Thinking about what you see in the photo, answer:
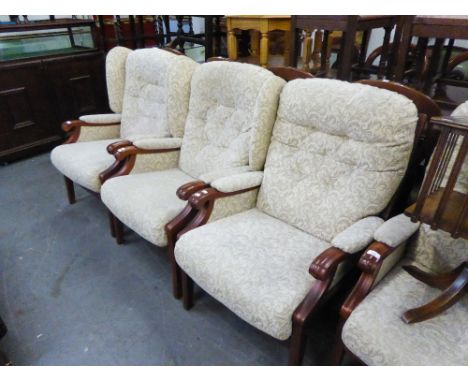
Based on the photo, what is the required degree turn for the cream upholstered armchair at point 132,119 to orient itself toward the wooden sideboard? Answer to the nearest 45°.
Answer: approximately 90° to its right

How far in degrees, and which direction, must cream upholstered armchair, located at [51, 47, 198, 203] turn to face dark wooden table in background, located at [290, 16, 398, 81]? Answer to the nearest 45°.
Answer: approximately 135° to its left

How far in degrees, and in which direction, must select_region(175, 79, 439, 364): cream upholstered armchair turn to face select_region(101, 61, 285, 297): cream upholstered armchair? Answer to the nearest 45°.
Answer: approximately 90° to its right

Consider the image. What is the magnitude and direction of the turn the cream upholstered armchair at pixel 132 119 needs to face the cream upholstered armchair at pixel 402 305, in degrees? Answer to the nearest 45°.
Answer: approximately 90° to its left

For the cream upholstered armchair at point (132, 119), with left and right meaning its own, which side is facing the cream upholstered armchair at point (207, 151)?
left

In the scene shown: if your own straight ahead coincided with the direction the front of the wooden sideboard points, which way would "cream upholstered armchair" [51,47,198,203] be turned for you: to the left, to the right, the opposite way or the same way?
to the right

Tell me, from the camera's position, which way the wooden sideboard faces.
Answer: facing the viewer and to the right of the viewer

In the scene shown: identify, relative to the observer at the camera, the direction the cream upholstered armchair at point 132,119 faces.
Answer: facing the viewer and to the left of the viewer

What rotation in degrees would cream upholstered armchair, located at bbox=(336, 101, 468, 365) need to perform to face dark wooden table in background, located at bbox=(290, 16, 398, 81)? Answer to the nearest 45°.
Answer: approximately 90° to its right
